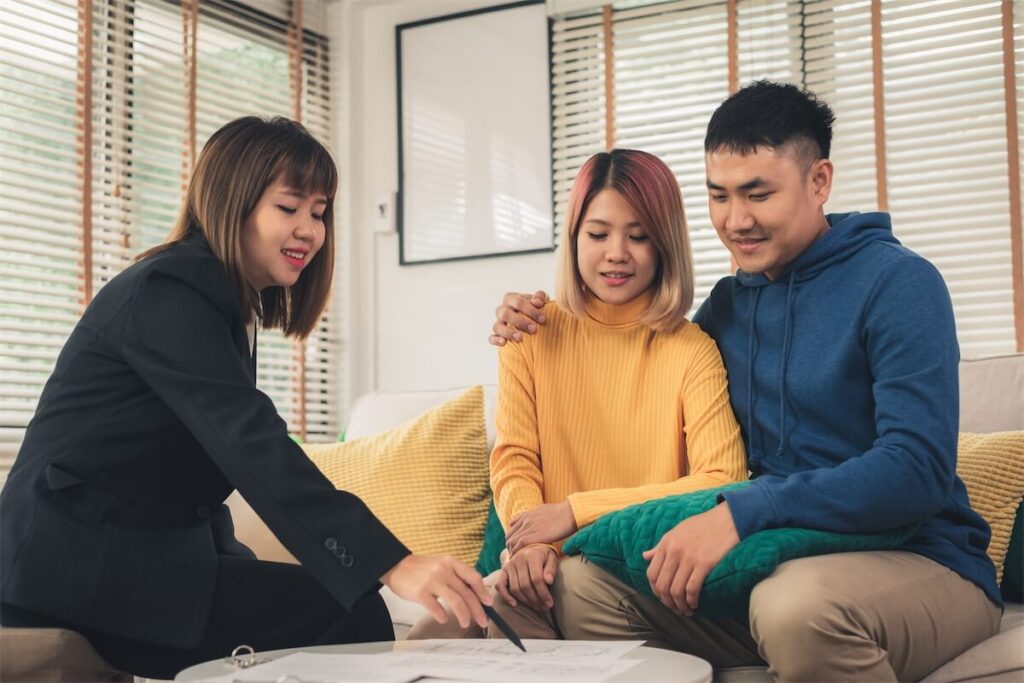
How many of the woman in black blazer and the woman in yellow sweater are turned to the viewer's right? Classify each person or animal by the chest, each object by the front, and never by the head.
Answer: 1

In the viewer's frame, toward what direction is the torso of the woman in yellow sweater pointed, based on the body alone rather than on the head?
toward the camera

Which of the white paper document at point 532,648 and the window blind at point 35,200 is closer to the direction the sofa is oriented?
the white paper document

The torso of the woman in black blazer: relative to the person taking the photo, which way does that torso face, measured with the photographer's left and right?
facing to the right of the viewer

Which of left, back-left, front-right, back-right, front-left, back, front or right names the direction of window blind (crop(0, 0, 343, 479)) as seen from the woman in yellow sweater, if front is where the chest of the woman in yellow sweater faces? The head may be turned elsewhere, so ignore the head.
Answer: back-right

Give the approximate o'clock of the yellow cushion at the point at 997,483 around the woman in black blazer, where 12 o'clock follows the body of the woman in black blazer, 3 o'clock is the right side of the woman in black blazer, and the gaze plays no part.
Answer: The yellow cushion is roughly at 12 o'clock from the woman in black blazer.

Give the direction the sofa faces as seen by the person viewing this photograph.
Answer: facing the viewer

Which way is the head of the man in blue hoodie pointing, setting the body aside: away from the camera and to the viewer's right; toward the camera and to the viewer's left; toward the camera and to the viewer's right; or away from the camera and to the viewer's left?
toward the camera and to the viewer's left

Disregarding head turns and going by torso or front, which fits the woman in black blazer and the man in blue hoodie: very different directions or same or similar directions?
very different directions

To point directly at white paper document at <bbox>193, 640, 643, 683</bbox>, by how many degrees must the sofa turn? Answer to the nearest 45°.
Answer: approximately 45° to its right

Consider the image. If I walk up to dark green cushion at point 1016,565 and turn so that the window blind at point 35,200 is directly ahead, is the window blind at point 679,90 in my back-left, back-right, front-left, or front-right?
front-right

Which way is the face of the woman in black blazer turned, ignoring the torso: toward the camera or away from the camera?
toward the camera

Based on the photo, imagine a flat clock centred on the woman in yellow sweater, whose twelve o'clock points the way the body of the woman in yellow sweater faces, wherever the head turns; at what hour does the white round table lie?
The white round table is roughly at 12 o'clock from the woman in yellow sweater.

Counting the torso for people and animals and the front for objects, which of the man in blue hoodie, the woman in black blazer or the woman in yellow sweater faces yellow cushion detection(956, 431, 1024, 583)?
the woman in black blazer

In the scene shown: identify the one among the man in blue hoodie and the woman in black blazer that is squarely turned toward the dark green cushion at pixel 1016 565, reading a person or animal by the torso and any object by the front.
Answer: the woman in black blazer

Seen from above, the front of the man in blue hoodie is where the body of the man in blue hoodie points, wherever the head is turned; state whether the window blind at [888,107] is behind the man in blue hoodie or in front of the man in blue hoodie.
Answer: behind

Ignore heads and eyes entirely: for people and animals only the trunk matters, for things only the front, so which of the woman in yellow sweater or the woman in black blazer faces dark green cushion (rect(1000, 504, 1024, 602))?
the woman in black blazer

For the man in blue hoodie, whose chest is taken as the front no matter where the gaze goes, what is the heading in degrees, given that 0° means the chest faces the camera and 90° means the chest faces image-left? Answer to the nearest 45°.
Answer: approximately 45°

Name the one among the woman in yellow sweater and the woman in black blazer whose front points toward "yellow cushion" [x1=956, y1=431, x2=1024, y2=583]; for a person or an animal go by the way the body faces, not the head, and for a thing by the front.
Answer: the woman in black blazer
